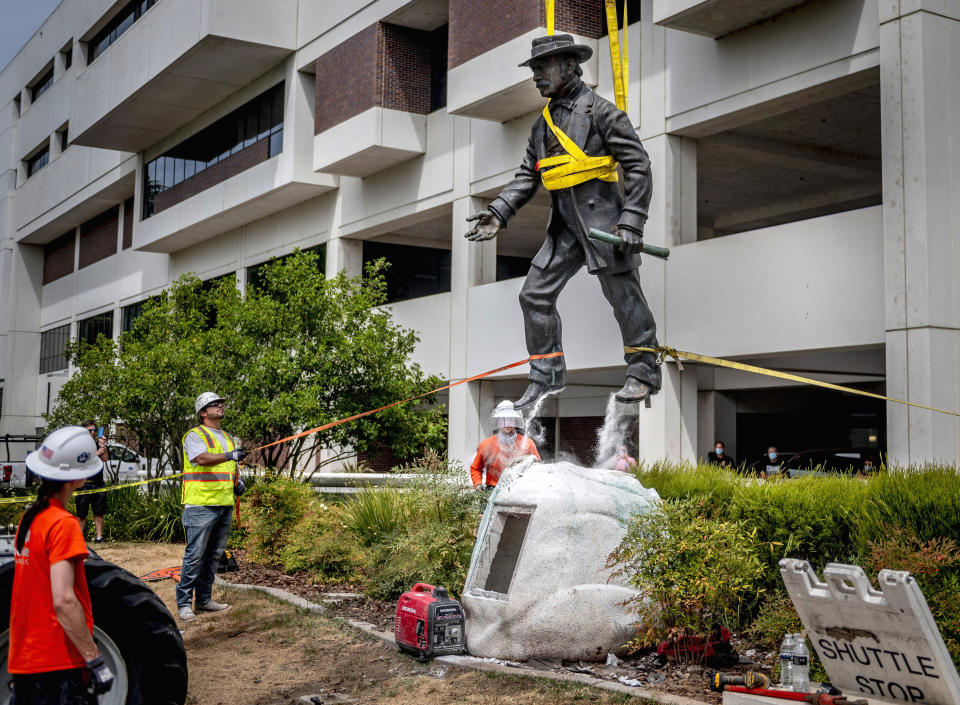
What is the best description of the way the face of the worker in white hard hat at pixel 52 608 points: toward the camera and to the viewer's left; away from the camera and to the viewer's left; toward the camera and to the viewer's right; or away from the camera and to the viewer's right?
away from the camera and to the viewer's right

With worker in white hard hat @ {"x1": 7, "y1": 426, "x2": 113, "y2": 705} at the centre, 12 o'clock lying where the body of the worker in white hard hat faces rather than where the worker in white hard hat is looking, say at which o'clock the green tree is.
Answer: The green tree is roughly at 11 o'clock from the worker in white hard hat.

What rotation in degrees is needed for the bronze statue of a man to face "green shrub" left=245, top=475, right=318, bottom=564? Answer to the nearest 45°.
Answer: approximately 90° to its right

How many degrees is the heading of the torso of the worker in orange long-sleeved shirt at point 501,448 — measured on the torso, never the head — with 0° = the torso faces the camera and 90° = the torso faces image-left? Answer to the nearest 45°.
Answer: approximately 0°

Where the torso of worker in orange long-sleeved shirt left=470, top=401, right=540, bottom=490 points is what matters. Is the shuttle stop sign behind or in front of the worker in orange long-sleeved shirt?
in front

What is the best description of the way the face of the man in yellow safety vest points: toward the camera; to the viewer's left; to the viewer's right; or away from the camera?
to the viewer's right

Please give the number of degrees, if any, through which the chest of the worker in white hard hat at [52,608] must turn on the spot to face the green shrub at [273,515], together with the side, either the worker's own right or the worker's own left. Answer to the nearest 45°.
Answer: approximately 45° to the worker's own left

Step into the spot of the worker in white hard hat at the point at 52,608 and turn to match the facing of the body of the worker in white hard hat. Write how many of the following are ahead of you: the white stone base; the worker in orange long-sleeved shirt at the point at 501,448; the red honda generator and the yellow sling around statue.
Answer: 4

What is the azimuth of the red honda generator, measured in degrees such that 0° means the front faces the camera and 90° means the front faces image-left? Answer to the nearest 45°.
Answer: approximately 315°

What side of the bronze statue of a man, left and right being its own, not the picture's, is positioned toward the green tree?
right

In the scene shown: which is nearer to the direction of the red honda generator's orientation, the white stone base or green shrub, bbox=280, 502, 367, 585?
the white stone base

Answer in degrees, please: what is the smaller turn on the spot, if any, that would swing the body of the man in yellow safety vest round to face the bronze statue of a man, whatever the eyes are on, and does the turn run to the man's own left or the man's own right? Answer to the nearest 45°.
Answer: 0° — they already face it

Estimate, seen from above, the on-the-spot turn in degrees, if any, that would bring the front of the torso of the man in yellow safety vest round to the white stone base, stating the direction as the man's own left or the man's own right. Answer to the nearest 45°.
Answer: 0° — they already face it

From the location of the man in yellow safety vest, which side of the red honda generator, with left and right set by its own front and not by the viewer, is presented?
back

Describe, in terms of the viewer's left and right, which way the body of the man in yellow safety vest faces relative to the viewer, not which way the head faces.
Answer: facing the viewer and to the right of the viewer

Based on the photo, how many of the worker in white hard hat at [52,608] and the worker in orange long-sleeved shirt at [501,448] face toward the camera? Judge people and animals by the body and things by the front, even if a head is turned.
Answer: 1

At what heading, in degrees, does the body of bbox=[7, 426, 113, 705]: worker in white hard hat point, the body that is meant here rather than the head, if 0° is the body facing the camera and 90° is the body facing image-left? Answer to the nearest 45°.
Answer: approximately 225°
